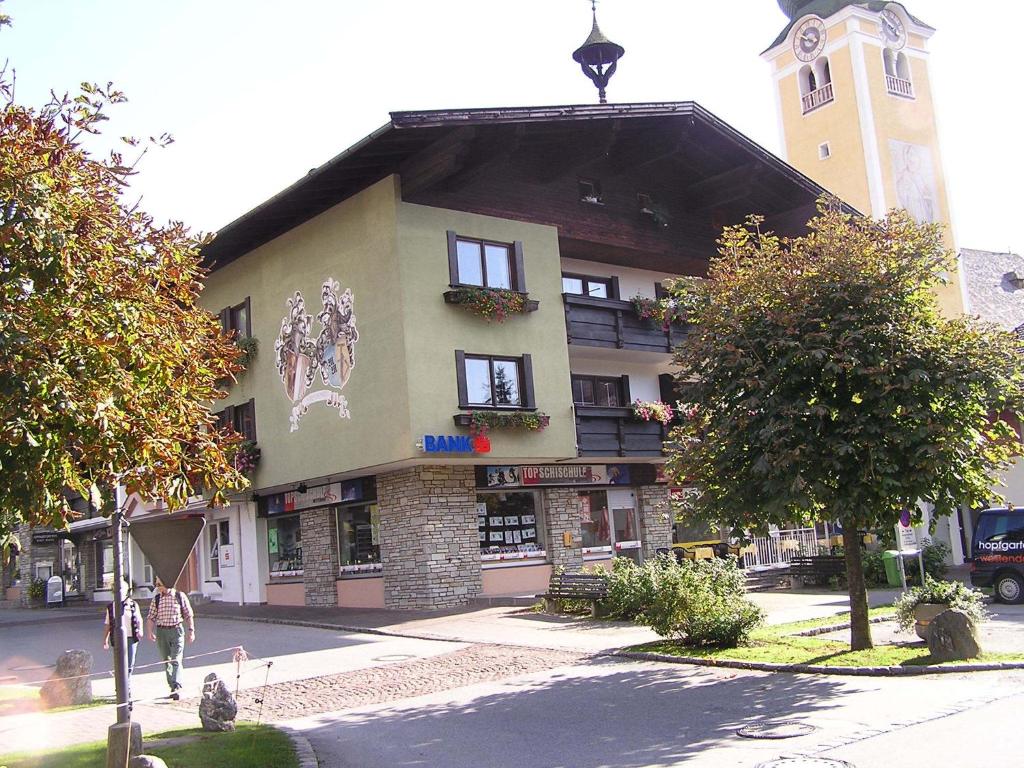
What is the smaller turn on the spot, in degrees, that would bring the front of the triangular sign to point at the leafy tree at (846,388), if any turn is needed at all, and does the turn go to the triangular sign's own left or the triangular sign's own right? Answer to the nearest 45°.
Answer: approximately 90° to the triangular sign's own right

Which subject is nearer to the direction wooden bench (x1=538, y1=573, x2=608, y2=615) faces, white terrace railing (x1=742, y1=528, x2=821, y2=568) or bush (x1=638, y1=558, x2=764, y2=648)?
the bush

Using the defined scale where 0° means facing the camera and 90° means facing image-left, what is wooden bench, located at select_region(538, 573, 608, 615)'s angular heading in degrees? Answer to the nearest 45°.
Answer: approximately 45°

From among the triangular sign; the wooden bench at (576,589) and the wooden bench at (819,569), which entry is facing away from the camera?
the triangular sign

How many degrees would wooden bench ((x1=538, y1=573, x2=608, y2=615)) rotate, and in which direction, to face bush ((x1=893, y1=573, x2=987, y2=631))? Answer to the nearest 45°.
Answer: approximately 90° to its left

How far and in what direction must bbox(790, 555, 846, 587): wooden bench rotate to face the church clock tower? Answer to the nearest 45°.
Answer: approximately 180°

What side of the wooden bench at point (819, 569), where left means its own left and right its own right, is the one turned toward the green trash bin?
left

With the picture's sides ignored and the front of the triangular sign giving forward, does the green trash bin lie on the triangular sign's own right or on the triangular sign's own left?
on the triangular sign's own right

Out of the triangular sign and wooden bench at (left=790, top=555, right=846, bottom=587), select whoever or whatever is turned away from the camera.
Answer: the triangular sign

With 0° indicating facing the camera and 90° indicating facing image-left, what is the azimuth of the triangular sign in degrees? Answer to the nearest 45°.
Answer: approximately 180°
